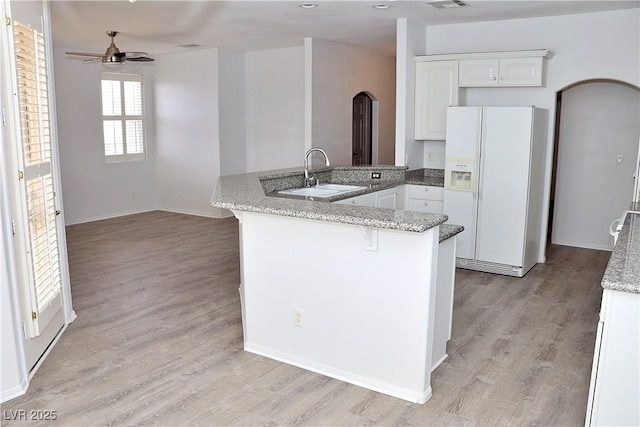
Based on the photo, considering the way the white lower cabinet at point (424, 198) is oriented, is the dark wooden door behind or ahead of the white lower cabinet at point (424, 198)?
behind

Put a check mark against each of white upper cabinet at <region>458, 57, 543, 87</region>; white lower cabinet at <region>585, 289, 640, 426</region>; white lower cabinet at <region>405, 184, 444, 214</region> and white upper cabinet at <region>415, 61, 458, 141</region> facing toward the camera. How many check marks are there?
3

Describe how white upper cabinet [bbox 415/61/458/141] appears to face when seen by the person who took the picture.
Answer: facing the viewer

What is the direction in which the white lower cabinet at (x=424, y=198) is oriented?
toward the camera

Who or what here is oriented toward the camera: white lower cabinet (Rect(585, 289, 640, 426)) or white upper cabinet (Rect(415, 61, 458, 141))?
the white upper cabinet

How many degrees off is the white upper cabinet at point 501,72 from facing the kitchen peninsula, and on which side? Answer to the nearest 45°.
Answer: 0° — it already faces it

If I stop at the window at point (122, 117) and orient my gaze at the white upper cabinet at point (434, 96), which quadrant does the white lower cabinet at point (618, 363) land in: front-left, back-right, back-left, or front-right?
front-right

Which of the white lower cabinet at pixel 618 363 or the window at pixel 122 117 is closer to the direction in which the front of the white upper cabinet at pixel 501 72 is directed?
the white lower cabinet

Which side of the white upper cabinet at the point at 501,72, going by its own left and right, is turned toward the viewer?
front

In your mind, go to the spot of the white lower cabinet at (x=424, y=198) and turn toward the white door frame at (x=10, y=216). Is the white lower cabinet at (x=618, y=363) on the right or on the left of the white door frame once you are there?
left

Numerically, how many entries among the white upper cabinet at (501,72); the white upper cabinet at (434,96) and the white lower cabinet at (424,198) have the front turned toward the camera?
3

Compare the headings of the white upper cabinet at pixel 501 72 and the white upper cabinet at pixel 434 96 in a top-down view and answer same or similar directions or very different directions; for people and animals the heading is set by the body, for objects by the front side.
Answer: same or similar directions

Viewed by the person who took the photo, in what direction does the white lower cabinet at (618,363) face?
facing to the left of the viewer

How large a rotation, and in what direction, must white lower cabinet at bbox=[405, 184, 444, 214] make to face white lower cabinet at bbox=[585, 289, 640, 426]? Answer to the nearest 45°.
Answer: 0° — it already faces it

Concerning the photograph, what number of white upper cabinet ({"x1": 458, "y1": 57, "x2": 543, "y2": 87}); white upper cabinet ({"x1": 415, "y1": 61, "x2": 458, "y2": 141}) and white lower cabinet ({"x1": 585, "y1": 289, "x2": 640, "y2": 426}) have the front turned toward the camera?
2

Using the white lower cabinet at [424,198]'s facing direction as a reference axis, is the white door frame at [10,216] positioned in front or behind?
in front

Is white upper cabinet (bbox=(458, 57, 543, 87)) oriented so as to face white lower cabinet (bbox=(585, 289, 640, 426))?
yes

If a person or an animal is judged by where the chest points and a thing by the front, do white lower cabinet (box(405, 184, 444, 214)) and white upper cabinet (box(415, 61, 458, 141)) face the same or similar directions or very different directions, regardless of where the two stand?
same or similar directions
